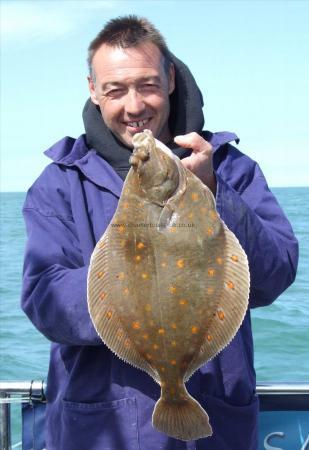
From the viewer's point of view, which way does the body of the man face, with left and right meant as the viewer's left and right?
facing the viewer
